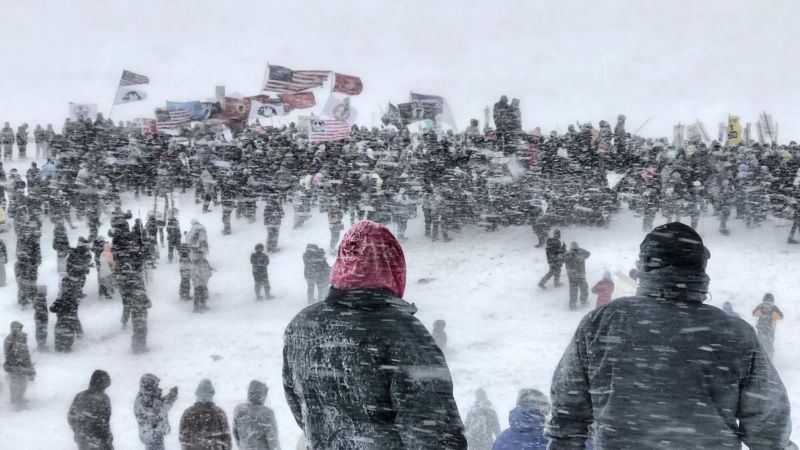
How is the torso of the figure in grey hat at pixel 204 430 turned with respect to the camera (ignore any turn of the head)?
away from the camera

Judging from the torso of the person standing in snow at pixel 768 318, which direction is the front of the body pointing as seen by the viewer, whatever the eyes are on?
away from the camera

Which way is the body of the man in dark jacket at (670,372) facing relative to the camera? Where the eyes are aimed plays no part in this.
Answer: away from the camera

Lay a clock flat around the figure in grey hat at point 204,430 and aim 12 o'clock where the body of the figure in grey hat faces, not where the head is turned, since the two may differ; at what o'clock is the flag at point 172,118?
The flag is roughly at 12 o'clock from the figure in grey hat.

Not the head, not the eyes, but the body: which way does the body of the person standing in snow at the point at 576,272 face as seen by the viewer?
away from the camera

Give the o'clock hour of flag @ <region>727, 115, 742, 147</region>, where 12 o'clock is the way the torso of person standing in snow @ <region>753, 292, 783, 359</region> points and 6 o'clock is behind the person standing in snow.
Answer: The flag is roughly at 12 o'clock from the person standing in snow.

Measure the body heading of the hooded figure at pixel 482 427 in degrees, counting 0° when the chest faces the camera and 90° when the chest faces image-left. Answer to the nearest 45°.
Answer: approximately 180°

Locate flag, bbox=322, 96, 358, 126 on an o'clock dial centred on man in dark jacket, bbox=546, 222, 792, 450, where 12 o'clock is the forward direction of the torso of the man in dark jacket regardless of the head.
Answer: The flag is roughly at 11 o'clock from the man in dark jacket.

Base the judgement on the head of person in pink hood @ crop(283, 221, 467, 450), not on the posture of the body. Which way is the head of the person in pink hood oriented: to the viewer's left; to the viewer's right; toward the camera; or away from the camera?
away from the camera
